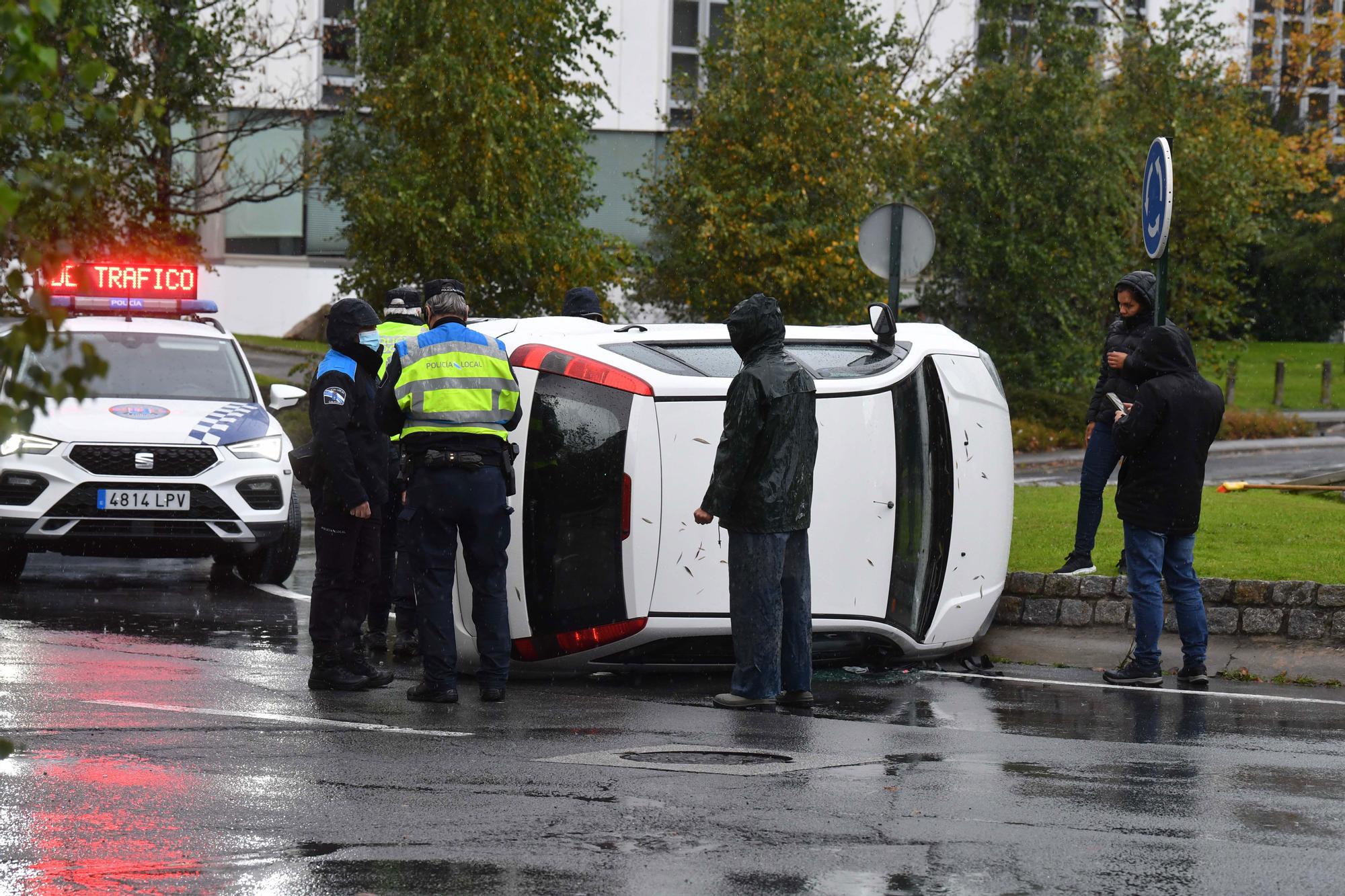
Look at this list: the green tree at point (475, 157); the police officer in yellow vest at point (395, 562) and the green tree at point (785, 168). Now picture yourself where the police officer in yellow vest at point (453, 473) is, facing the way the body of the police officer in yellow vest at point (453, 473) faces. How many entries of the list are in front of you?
3

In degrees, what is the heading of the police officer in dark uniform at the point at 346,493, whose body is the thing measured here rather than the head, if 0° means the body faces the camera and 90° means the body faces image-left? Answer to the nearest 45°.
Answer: approximately 270°

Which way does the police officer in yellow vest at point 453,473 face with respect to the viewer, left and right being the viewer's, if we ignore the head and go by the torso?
facing away from the viewer

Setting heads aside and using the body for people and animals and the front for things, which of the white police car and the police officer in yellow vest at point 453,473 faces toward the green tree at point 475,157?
the police officer in yellow vest

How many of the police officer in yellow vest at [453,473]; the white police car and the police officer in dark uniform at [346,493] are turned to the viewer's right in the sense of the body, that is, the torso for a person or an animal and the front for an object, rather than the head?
1

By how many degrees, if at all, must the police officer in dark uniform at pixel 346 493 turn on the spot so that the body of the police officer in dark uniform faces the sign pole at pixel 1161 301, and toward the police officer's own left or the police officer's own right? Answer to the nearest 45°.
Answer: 0° — they already face it

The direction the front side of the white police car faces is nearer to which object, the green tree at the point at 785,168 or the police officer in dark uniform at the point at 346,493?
the police officer in dark uniform

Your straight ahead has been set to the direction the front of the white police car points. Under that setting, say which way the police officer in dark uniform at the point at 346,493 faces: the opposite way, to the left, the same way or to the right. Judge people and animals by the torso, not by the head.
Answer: to the left

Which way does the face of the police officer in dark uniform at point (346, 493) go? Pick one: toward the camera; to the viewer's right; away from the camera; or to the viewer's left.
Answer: to the viewer's right

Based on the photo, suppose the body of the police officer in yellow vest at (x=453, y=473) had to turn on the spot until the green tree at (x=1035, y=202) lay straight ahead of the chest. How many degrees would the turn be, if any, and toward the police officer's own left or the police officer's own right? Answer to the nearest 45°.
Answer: approximately 45° to the police officer's own right

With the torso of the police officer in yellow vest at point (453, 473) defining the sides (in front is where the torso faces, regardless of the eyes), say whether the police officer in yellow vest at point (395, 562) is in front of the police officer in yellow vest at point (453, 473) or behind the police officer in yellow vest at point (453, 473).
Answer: in front

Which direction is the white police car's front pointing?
toward the camera

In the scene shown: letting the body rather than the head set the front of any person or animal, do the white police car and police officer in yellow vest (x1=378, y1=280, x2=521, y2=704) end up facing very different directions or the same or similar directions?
very different directions

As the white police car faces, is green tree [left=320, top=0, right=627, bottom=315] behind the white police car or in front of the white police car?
behind

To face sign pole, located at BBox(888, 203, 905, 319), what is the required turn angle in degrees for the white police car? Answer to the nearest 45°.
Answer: approximately 90° to its left

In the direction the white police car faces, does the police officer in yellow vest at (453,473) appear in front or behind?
in front
